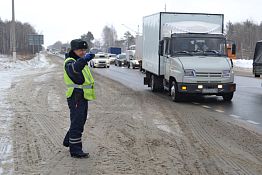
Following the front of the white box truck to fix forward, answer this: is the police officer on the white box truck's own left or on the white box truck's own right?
on the white box truck's own right

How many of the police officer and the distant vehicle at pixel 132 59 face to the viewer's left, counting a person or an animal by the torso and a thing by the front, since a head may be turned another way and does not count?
0

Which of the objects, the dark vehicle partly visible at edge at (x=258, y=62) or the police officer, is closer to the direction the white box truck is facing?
the police officer

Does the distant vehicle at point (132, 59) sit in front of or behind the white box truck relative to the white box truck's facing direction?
behind

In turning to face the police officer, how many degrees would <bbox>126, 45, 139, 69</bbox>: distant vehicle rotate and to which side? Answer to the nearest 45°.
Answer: approximately 45° to its right

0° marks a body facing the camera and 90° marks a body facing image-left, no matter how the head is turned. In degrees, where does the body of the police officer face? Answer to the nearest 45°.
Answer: approximately 270°

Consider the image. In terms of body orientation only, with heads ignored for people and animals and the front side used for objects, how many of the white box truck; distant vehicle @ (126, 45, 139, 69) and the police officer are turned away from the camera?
0

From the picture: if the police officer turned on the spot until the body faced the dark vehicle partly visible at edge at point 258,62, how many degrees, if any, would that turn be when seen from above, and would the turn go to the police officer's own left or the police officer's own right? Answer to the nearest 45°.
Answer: approximately 45° to the police officer's own left

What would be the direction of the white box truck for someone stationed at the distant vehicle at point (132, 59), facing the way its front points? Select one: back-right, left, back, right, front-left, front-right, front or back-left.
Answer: front-right

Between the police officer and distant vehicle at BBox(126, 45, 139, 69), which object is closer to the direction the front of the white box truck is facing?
the police officer

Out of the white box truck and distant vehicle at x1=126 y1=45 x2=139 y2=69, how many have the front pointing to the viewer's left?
0

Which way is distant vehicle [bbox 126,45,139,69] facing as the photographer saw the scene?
facing the viewer and to the right of the viewer

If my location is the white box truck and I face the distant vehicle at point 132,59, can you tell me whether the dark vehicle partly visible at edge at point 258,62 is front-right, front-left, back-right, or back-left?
front-right

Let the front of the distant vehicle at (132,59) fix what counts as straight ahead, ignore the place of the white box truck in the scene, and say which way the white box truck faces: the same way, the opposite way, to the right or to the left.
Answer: the same way

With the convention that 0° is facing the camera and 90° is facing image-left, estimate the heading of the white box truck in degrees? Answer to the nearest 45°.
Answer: approximately 315°
